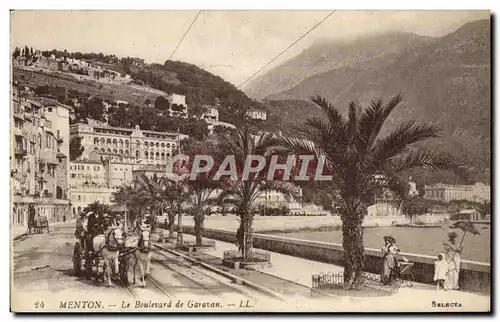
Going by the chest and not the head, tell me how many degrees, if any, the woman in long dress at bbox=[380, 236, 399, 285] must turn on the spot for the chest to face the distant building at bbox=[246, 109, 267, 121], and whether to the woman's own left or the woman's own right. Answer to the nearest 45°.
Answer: approximately 135° to the woman's own right

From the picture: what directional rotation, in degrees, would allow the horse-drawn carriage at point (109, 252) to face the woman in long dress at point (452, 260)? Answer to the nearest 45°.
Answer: approximately 45° to its left

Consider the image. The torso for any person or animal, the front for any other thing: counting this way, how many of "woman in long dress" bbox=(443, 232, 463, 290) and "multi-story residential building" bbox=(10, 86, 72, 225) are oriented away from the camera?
0

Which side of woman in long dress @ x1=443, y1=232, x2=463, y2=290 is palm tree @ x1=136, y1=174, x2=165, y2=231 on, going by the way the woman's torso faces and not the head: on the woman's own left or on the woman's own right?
on the woman's own right

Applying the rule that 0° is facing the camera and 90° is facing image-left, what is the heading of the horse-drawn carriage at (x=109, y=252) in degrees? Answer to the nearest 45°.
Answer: approximately 315°
